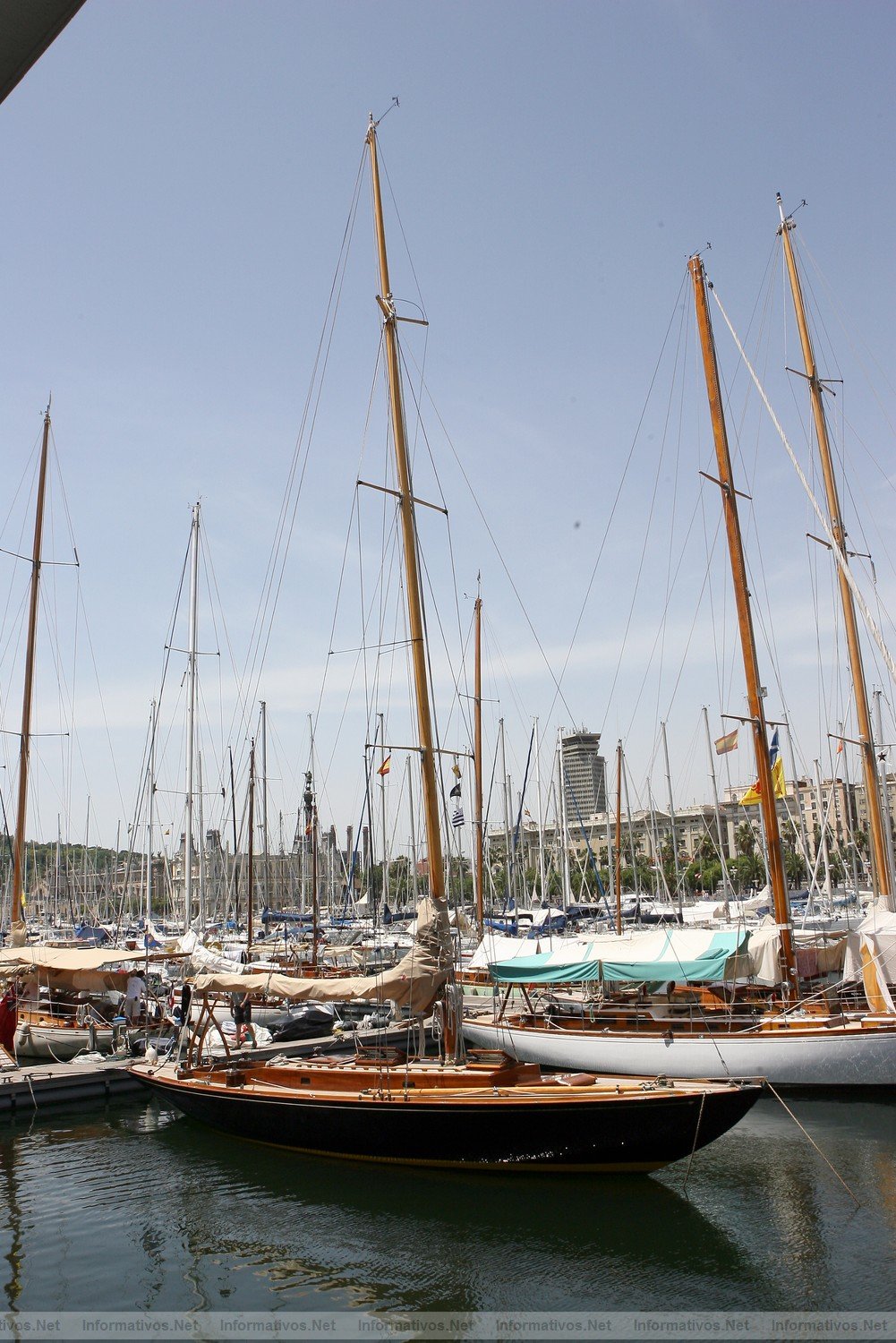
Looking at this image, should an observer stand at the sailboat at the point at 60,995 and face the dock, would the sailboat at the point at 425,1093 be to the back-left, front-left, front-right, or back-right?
front-left

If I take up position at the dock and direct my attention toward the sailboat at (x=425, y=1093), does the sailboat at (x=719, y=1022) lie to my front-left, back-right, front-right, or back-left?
front-left

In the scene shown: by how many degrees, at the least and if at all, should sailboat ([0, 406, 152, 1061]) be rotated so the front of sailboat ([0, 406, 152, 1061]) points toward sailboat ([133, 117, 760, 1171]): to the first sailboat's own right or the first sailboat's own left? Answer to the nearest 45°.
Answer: approximately 180°

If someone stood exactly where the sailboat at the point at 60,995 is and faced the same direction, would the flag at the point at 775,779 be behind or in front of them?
behind

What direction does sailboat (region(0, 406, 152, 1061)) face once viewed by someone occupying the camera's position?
facing away from the viewer and to the left of the viewer
